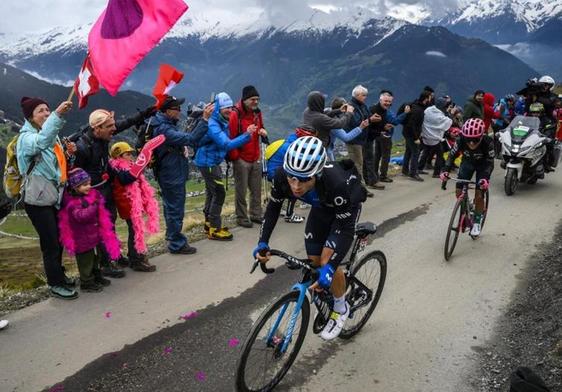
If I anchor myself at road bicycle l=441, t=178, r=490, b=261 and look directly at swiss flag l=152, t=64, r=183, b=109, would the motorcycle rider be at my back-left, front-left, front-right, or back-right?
back-right

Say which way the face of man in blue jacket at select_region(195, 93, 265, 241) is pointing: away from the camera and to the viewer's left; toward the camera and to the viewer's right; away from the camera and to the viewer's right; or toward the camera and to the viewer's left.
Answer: toward the camera and to the viewer's right

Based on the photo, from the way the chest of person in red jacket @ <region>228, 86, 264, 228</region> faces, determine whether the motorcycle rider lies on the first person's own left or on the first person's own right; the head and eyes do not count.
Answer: on the first person's own left

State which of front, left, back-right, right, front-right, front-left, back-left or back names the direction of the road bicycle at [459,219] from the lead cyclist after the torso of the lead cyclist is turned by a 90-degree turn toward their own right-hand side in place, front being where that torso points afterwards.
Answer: right

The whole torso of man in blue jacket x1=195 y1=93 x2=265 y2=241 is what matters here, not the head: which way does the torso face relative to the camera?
to the viewer's right

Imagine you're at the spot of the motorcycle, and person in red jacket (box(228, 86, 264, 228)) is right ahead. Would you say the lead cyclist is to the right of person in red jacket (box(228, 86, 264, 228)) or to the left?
left

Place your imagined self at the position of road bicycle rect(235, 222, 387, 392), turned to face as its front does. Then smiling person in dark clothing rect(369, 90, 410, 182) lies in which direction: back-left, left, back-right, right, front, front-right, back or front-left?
back-right

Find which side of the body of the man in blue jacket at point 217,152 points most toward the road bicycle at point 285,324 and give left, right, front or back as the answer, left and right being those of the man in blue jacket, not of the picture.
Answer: right

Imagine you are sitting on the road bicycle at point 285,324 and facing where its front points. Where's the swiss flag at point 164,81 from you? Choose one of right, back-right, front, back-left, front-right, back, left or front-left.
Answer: right

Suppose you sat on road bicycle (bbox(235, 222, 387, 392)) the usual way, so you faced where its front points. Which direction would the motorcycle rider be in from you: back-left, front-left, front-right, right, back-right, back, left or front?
back

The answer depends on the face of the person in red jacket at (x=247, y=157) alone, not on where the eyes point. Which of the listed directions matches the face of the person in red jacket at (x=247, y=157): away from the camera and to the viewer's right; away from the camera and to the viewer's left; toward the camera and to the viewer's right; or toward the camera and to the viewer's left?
toward the camera and to the viewer's right

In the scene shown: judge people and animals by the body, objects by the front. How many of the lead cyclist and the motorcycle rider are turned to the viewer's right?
0

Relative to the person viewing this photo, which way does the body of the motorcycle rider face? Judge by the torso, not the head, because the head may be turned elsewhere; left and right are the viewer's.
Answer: facing the viewer and to the left of the viewer

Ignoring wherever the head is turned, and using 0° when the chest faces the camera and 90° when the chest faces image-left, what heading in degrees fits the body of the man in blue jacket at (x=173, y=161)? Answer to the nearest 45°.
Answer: approximately 270°
